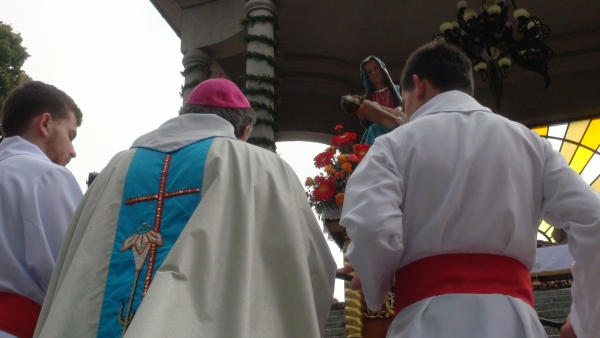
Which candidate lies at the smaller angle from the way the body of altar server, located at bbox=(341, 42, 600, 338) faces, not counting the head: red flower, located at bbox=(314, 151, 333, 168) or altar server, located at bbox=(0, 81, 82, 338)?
the red flower

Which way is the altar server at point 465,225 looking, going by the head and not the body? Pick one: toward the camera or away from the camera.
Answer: away from the camera

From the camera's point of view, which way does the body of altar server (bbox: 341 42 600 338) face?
away from the camera

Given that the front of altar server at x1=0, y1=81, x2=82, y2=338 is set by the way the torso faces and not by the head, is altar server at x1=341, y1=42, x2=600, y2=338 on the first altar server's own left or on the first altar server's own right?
on the first altar server's own right

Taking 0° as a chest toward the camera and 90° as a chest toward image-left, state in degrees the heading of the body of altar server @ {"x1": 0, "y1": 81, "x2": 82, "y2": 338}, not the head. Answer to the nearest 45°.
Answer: approximately 225°

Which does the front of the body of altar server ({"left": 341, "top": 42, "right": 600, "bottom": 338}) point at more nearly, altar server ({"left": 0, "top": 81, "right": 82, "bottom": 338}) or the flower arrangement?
the flower arrangement

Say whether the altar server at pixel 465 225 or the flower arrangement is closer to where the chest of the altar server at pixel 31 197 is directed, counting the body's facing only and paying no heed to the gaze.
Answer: the flower arrangement
